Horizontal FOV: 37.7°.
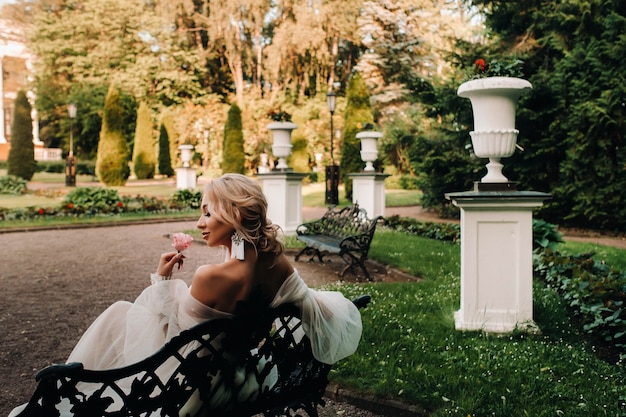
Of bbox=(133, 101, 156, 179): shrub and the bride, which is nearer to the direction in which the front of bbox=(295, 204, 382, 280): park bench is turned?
the bride

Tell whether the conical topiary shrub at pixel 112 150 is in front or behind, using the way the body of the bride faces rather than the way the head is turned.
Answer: in front

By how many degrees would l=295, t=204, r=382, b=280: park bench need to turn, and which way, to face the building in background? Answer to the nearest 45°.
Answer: approximately 90° to its right

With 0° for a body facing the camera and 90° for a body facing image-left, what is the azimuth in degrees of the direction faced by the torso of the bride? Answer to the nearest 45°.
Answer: approximately 135°

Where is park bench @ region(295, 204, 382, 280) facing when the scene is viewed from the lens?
facing the viewer and to the left of the viewer

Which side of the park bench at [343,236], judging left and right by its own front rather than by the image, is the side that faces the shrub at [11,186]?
right

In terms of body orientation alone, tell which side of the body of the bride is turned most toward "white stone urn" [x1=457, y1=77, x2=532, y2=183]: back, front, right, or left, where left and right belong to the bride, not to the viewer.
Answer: right

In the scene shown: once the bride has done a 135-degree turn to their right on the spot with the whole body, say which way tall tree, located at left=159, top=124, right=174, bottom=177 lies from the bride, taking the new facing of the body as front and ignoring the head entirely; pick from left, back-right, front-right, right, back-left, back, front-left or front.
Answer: left

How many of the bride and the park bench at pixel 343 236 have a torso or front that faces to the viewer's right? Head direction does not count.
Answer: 0

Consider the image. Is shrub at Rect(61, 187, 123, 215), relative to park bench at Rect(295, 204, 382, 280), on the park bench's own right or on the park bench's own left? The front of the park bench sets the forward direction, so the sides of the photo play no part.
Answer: on the park bench's own right

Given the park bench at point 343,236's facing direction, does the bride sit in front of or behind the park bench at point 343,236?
in front

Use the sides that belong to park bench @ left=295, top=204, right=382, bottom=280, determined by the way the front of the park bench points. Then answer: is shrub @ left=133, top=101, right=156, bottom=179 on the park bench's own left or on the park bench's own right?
on the park bench's own right

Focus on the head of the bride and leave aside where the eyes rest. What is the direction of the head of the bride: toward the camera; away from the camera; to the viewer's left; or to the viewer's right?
to the viewer's left

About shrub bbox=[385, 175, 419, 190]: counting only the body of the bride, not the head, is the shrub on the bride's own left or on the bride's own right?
on the bride's own right

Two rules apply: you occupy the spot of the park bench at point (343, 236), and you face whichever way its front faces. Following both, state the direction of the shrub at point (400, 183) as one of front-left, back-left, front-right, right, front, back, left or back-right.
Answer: back-right
